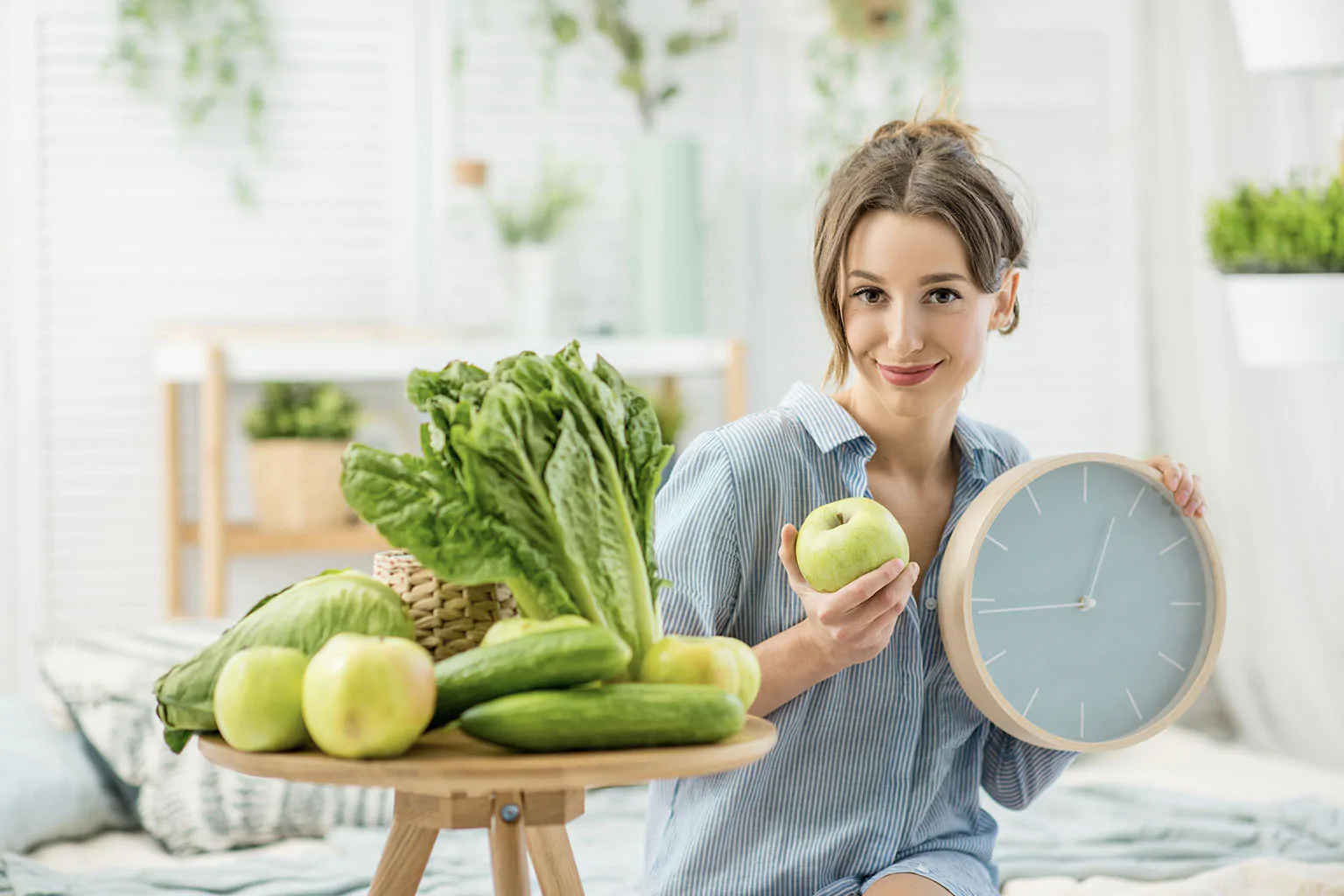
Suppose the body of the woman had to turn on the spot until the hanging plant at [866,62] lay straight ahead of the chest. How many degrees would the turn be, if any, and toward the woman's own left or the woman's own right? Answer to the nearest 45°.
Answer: approximately 135° to the woman's own left

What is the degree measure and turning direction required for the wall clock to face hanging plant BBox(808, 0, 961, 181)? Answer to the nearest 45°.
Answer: approximately 135° to its left

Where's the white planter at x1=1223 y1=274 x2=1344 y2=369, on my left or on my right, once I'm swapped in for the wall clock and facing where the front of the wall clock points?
on my left

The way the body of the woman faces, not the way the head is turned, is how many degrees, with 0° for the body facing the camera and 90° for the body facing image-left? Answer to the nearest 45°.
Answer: approximately 315°

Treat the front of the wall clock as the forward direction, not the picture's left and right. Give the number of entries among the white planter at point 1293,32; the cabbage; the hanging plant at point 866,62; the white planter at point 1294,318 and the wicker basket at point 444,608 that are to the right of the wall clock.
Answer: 2

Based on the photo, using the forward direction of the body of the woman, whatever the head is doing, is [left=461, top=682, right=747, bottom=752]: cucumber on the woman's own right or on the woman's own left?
on the woman's own right

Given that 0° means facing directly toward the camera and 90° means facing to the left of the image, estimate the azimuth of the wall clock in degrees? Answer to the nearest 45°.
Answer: approximately 315°

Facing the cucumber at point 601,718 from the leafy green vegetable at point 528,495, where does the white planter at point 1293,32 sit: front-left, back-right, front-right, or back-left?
back-left
